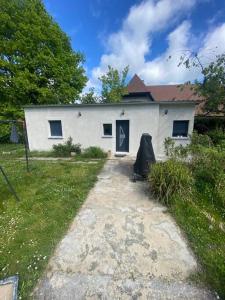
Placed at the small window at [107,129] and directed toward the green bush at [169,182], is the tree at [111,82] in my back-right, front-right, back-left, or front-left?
back-left

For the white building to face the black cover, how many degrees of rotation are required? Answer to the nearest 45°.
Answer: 0° — it already faces it

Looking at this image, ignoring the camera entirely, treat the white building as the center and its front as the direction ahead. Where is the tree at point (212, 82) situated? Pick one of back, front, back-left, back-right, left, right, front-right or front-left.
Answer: left

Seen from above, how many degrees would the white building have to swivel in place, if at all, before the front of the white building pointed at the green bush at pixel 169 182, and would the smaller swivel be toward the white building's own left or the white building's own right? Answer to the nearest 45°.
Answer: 0° — it already faces it

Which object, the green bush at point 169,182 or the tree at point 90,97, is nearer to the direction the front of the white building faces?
the green bush

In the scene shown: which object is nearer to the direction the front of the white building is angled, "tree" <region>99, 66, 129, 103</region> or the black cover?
the black cover

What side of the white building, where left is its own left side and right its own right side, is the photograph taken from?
front

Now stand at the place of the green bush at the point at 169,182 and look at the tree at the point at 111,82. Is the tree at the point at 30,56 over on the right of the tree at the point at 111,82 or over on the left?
left

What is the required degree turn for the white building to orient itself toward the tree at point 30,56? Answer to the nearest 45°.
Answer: approximately 135° to its right

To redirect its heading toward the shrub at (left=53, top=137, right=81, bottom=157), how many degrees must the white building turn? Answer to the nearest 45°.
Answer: approximately 90° to its right

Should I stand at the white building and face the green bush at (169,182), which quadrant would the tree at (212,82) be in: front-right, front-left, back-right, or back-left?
front-left
